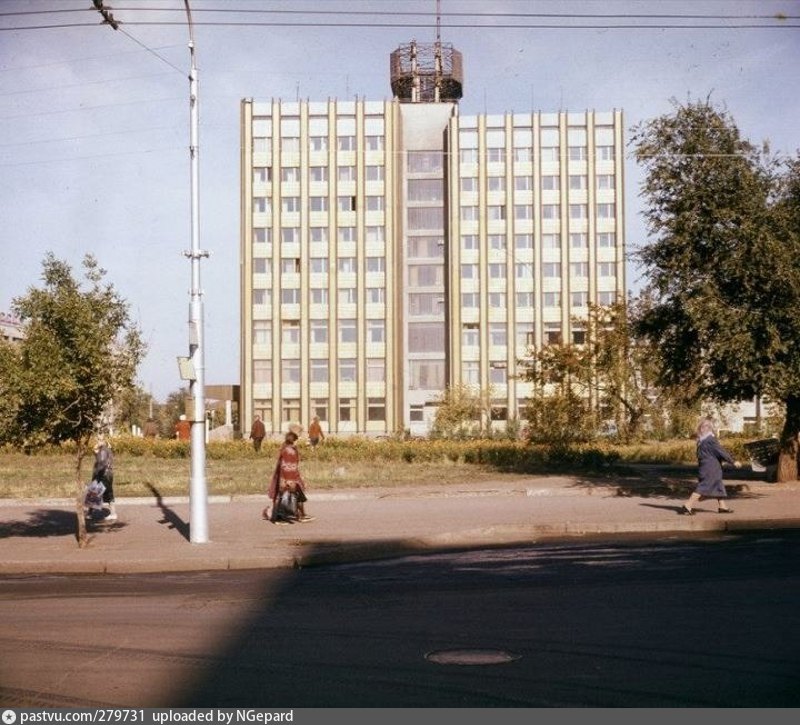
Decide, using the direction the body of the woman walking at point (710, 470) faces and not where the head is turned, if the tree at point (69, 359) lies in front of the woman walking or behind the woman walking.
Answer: behind

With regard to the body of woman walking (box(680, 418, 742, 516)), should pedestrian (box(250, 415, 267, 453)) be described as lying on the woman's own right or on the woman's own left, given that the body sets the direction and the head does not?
on the woman's own left

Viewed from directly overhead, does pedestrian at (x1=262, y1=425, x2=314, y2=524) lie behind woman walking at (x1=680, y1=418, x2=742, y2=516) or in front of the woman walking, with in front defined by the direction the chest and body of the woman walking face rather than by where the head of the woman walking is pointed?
behind

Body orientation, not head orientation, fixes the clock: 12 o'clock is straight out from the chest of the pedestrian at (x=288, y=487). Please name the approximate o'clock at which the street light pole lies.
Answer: The street light pole is roughly at 4 o'clock from the pedestrian.

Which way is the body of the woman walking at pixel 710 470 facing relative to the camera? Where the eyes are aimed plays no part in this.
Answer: to the viewer's right
